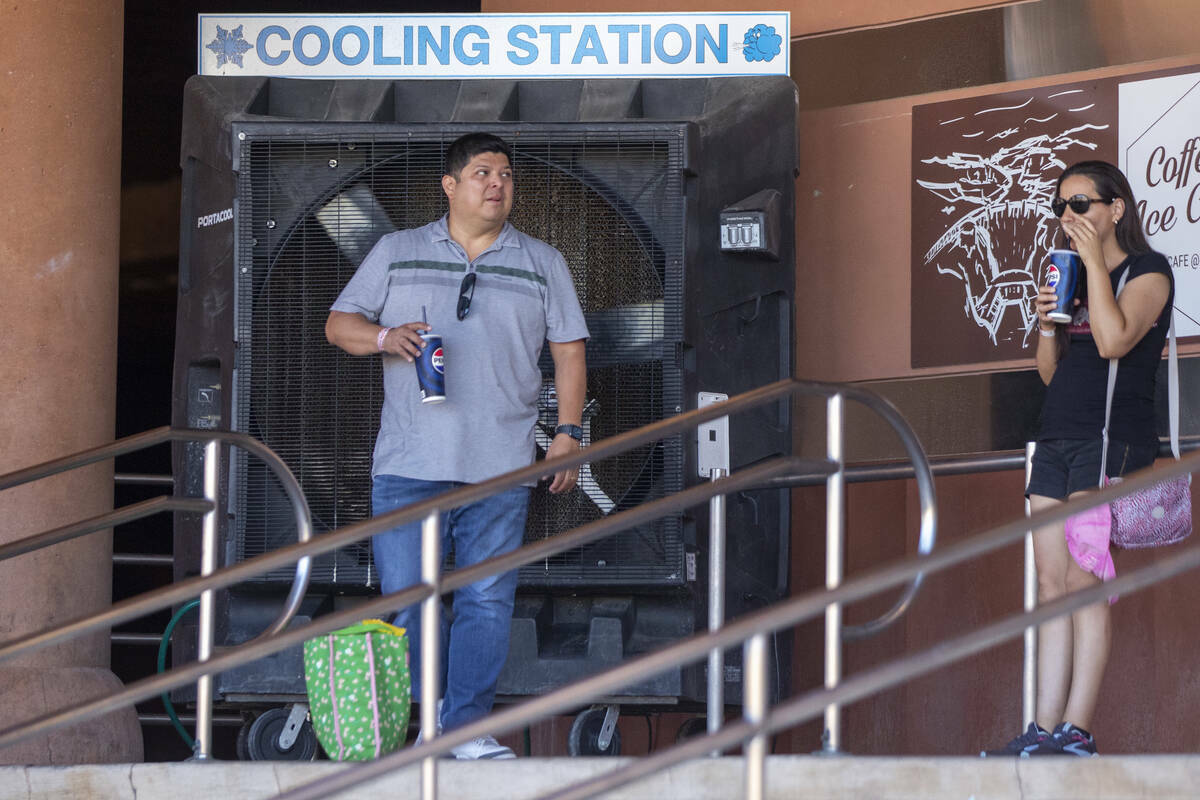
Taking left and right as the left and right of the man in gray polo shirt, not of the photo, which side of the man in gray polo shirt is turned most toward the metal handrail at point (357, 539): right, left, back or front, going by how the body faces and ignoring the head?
front

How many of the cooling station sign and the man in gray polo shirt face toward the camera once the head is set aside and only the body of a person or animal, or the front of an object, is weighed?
2

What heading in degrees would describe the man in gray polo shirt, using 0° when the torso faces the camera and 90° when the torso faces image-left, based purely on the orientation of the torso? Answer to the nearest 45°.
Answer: approximately 0°

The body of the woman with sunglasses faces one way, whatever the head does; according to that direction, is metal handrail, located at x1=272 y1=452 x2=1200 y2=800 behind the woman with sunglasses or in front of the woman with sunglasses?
in front

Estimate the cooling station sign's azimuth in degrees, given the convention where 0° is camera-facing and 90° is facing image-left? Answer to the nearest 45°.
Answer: approximately 0°

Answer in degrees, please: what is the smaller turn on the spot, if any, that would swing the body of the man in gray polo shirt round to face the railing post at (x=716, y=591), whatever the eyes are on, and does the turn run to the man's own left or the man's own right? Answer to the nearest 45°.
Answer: approximately 45° to the man's own left

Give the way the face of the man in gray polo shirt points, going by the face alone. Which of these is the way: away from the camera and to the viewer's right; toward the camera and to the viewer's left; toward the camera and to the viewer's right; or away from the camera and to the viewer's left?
toward the camera and to the viewer's right

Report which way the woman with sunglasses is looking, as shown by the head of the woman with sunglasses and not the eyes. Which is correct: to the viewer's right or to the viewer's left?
to the viewer's left
